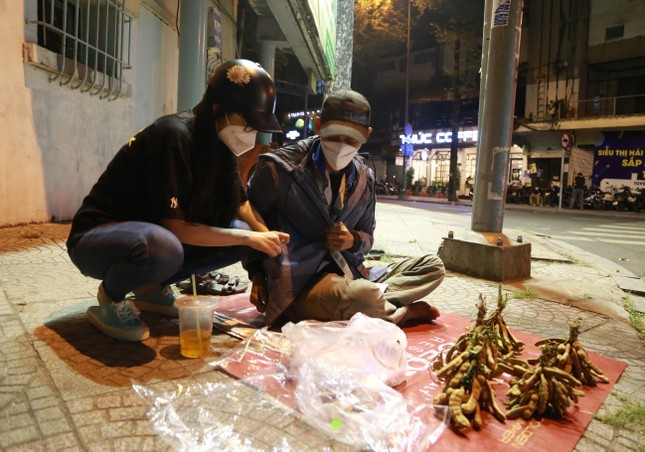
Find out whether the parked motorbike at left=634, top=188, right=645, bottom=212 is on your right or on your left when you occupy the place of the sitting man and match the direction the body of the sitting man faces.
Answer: on your left

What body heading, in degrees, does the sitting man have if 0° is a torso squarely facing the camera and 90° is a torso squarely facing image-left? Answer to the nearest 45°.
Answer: approximately 315°

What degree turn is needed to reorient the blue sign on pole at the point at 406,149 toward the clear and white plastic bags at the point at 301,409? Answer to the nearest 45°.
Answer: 0° — it already faces it

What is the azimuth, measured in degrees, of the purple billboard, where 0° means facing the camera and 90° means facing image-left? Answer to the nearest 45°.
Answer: approximately 0°

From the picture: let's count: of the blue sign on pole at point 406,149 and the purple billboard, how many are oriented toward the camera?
2

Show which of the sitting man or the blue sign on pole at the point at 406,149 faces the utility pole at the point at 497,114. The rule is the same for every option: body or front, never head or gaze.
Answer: the blue sign on pole

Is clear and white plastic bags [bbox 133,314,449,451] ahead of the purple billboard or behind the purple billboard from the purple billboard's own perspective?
ahead

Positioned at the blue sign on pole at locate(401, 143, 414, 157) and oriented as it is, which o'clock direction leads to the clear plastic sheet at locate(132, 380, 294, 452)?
The clear plastic sheet is roughly at 12 o'clock from the blue sign on pole.

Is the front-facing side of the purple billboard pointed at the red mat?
yes

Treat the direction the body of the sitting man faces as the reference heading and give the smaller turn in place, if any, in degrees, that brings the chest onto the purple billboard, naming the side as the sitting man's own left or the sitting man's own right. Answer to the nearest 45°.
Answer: approximately 90° to the sitting man's own left

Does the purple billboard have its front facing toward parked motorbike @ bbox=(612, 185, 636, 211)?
yes

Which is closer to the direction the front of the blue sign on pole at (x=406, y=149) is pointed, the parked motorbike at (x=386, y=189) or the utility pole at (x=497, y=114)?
the utility pole
